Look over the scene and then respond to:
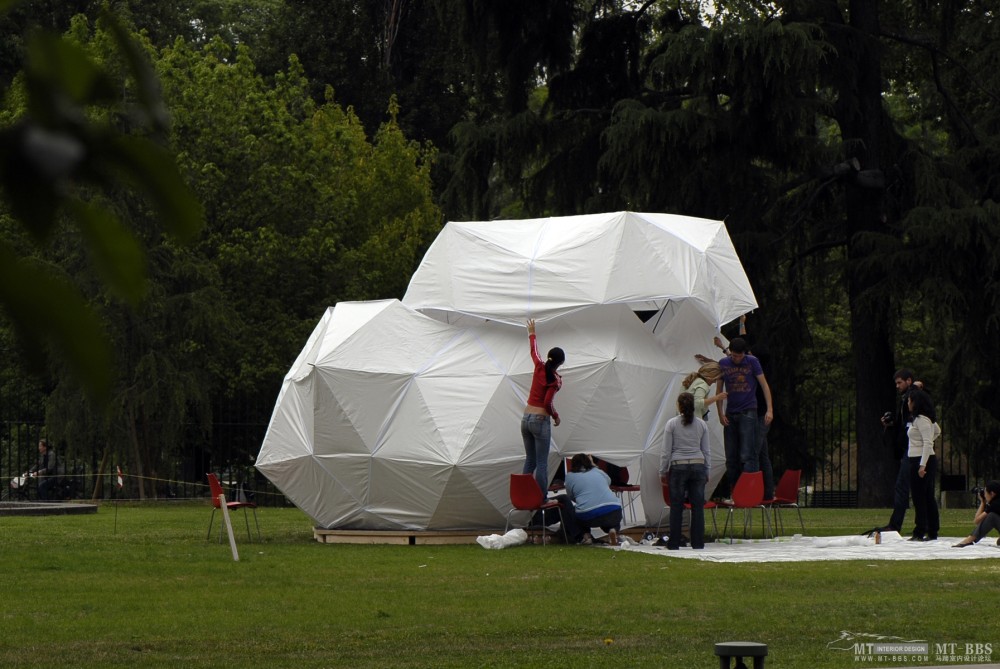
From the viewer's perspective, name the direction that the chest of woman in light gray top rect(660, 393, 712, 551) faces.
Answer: away from the camera

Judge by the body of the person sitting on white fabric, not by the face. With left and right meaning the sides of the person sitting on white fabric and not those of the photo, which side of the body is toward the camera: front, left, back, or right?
left

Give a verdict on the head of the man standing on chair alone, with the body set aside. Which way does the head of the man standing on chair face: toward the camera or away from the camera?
toward the camera

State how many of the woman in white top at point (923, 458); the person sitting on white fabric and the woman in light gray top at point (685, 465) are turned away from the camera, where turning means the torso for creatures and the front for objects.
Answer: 1

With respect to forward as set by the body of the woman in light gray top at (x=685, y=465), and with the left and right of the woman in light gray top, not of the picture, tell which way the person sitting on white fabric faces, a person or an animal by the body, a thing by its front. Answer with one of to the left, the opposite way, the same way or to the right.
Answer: to the left

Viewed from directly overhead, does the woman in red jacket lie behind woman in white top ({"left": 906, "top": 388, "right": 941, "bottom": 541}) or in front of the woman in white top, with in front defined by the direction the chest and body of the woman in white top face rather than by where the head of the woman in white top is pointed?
in front

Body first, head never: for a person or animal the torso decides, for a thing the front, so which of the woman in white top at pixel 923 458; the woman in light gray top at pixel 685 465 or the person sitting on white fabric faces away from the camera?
the woman in light gray top at pixel 685 465

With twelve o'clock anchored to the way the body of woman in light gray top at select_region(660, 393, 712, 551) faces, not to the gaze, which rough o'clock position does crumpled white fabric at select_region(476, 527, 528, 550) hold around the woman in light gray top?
The crumpled white fabric is roughly at 9 o'clock from the woman in light gray top.

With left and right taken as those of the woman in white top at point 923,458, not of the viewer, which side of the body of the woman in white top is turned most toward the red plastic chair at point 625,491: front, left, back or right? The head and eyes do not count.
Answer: front

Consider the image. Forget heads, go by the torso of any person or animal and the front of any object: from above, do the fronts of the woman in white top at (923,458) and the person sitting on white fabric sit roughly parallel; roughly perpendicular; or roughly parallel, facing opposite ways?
roughly parallel

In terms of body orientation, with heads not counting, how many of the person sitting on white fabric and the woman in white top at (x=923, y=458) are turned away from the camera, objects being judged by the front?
0

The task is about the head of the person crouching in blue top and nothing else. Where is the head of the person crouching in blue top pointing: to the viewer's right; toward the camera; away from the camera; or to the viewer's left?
away from the camera

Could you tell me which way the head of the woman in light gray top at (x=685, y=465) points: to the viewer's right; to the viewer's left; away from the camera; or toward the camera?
away from the camera

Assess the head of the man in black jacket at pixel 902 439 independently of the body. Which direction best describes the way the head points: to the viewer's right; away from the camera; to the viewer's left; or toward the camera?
to the viewer's left

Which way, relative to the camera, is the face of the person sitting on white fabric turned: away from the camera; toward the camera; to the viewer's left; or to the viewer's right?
to the viewer's left

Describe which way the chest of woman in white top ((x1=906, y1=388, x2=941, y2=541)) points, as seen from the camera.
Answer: to the viewer's left
